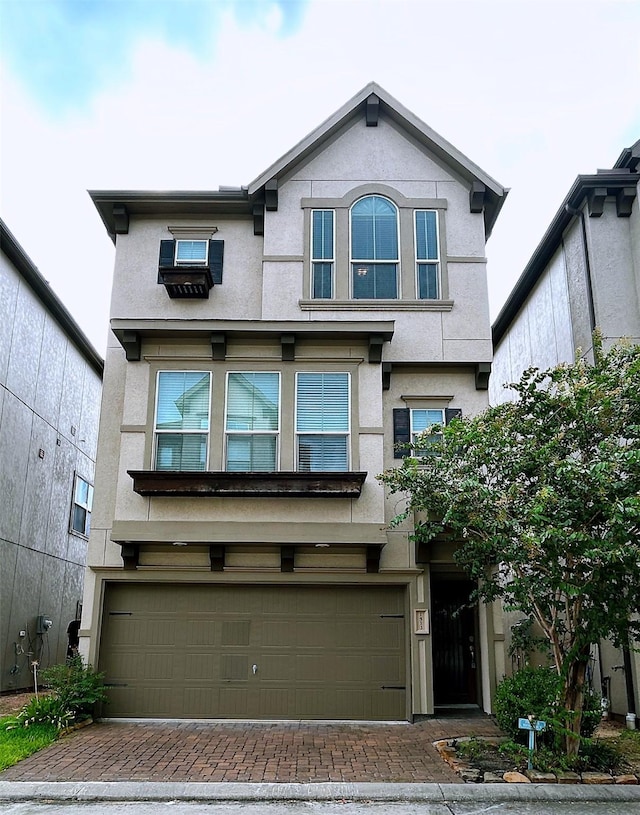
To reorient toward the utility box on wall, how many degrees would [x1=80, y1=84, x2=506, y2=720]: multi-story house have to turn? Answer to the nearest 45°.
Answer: approximately 135° to its right

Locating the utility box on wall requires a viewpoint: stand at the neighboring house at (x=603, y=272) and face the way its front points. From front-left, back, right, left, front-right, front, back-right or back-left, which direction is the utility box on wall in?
right

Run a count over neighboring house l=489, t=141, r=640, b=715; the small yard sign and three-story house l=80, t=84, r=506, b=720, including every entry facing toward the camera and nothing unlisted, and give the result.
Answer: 3

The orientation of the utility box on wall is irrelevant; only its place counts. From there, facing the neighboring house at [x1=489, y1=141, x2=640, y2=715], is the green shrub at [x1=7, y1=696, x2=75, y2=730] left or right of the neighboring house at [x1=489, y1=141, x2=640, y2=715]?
right

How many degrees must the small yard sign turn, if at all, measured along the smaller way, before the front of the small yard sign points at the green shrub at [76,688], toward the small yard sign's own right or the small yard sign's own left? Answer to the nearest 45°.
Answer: approximately 90° to the small yard sign's own right

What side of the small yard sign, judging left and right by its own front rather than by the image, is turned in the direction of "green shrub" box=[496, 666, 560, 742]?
back

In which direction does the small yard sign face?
toward the camera

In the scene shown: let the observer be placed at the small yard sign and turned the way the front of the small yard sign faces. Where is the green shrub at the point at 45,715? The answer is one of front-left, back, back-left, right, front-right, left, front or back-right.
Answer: right

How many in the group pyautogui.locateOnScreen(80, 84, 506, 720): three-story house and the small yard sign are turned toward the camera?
2

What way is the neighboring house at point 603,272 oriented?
toward the camera

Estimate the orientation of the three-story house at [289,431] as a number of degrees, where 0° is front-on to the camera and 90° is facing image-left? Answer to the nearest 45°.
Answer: approximately 0°
